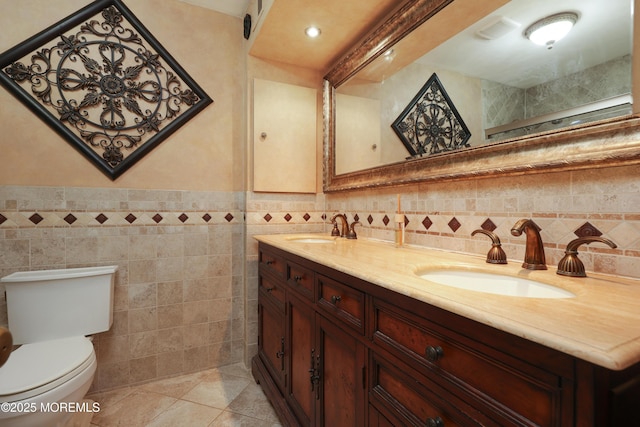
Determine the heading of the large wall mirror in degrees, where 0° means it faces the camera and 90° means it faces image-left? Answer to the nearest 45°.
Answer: approximately 45°

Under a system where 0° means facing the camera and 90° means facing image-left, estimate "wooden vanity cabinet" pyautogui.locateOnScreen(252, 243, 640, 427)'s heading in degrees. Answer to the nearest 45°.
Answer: approximately 45°

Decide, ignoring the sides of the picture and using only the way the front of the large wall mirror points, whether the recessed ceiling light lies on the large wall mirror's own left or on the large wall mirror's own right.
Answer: on the large wall mirror's own right

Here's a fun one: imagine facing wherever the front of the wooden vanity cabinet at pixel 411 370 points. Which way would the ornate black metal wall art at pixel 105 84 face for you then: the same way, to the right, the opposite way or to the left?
to the left

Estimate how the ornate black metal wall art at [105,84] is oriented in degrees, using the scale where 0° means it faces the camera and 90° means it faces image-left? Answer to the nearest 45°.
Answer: approximately 0°

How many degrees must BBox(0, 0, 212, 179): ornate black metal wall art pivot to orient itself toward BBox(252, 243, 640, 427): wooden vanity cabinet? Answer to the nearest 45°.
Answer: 0° — it already faces it

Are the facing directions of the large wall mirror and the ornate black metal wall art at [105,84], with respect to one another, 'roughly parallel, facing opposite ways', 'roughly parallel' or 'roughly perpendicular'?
roughly perpendicular
